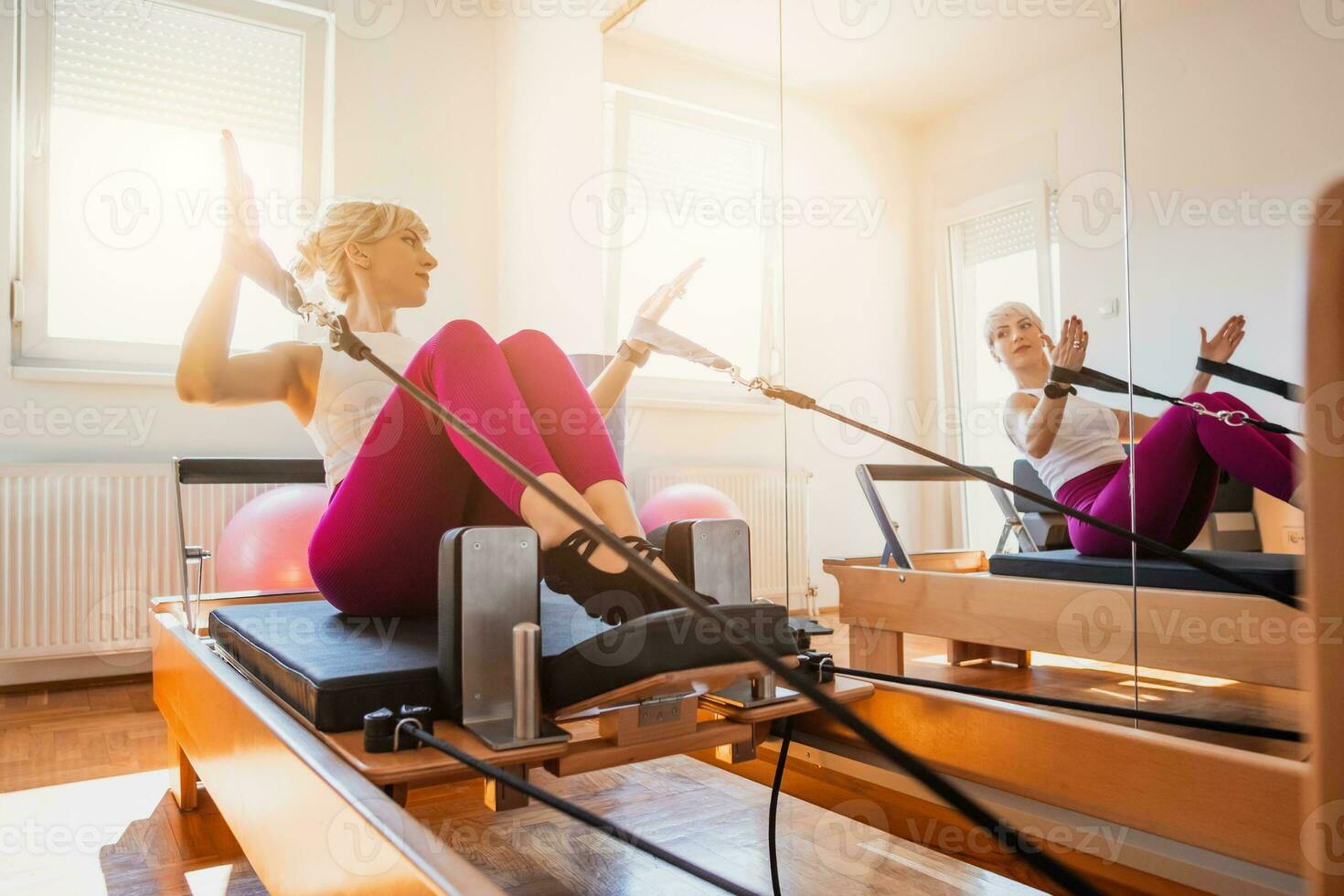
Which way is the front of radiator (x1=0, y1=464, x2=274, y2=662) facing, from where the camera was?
facing the viewer

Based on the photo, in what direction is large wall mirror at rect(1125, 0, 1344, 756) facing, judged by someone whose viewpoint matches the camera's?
facing the viewer and to the left of the viewer

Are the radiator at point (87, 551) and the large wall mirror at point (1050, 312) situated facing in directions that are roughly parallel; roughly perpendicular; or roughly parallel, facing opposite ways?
roughly perpendicular

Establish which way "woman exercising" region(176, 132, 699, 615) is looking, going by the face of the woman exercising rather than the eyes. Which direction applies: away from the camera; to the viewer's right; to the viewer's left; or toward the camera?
to the viewer's right

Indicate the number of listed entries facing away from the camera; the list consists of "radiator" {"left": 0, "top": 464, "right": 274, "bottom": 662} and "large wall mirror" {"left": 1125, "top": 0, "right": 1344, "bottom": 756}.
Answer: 0

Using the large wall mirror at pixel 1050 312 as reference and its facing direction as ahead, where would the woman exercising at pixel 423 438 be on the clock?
The woman exercising is roughly at 12 o'clock from the large wall mirror.

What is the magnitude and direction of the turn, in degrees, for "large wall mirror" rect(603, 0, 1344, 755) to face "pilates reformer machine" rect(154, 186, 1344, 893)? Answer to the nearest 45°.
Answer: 0° — it already faces it

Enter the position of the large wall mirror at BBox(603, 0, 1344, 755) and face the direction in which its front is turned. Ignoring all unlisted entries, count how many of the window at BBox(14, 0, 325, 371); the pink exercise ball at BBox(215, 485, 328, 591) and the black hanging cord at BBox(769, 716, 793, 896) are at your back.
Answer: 0

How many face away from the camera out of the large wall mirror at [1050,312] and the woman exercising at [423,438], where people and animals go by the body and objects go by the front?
0

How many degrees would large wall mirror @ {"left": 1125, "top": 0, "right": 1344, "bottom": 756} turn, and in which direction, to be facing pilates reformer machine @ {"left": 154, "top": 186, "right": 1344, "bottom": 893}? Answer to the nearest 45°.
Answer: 0° — it already faces it

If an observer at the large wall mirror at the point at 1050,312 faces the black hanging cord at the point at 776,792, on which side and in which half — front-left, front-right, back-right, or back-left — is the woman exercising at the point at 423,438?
front-right

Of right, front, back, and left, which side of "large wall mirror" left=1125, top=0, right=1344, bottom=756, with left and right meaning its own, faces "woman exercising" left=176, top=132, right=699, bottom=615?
front

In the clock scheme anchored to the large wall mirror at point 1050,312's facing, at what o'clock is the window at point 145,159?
The window is roughly at 2 o'clock from the large wall mirror.

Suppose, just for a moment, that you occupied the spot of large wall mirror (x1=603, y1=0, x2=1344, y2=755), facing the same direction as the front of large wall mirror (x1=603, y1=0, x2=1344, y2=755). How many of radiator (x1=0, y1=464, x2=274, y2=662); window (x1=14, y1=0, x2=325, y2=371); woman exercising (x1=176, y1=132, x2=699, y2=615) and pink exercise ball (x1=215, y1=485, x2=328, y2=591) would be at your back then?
0

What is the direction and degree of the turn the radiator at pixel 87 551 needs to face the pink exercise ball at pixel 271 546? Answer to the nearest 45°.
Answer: approximately 45° to its left

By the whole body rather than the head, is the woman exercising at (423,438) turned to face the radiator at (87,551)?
no

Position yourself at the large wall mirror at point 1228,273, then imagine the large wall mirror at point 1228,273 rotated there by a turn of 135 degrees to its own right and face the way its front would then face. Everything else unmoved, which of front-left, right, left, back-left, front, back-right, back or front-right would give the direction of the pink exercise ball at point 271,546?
left

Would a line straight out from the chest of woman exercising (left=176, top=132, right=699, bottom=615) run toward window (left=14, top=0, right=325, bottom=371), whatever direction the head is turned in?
no

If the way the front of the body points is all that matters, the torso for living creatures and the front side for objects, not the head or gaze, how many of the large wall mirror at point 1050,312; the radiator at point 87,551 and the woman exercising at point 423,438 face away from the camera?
0

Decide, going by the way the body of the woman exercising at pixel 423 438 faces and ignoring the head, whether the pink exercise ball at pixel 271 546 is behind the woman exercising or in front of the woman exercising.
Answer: behind

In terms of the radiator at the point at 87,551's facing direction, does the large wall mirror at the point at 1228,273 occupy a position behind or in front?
in front
